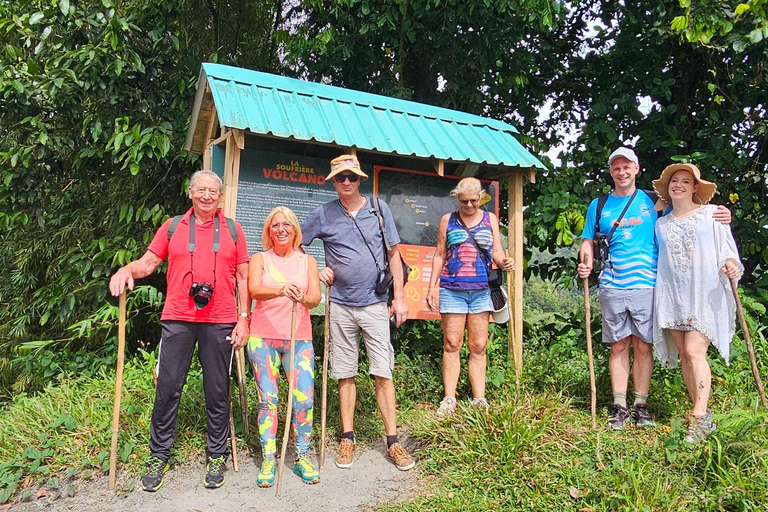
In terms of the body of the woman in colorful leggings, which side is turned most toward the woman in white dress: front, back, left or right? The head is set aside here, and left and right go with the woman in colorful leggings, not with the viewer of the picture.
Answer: left

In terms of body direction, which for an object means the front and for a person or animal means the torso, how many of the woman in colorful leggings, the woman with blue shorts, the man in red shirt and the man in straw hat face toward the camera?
4

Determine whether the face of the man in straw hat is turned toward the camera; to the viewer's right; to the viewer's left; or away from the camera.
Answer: toward the camera

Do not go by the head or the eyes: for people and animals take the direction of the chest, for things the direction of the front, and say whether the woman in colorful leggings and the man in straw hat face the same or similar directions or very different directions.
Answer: same or similar directions

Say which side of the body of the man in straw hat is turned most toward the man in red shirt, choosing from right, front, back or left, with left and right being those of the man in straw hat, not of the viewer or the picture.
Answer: right

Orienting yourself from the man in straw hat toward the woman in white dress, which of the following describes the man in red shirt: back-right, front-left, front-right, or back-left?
back-right

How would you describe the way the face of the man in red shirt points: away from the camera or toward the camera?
toward the camera

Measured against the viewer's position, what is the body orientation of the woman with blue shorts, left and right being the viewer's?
facing the viewer

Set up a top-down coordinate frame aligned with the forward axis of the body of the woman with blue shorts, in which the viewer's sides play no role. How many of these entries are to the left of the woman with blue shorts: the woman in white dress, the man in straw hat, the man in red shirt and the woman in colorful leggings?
1

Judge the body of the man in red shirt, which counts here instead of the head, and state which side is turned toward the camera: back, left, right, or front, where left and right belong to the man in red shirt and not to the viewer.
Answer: front

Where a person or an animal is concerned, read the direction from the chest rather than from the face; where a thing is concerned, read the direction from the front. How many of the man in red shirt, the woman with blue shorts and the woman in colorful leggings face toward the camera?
3

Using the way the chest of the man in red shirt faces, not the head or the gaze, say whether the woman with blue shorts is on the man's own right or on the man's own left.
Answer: on the man's own left

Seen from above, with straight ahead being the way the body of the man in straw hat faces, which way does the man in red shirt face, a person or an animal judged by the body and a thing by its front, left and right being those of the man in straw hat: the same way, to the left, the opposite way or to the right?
the same way

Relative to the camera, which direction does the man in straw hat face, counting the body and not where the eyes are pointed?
toward the camera
